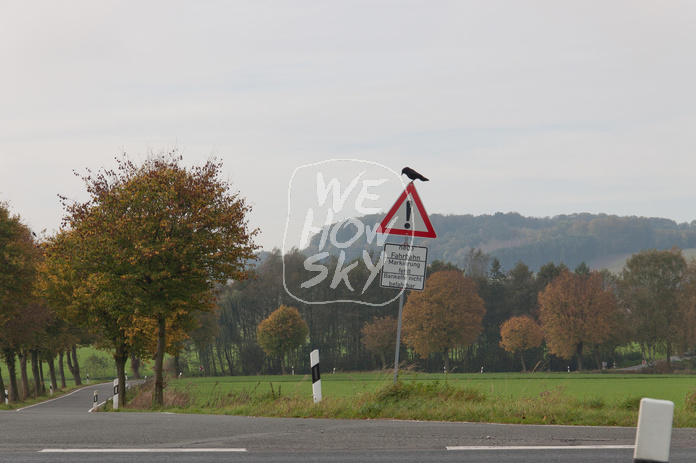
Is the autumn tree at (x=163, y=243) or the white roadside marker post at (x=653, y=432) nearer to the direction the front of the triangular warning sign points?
the white roadside marker post

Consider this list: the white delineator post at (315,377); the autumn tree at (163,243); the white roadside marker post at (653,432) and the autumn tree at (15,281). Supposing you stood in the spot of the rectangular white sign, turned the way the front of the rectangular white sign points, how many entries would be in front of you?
1

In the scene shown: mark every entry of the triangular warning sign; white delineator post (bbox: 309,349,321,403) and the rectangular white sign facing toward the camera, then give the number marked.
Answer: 3

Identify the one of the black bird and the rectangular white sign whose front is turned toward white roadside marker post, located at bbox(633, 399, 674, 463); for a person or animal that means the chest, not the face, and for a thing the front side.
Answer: the rectangular white sign

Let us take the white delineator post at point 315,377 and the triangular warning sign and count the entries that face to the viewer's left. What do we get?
0

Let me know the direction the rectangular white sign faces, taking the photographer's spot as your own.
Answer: facing the viewer

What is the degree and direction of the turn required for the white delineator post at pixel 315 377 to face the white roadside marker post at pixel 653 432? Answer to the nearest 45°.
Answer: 0° — it already faces it

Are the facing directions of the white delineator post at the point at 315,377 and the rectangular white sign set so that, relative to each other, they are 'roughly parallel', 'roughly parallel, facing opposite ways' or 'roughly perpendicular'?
roughly parallel

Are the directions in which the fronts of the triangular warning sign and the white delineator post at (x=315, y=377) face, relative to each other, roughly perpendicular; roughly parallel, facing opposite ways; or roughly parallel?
roughly parallel

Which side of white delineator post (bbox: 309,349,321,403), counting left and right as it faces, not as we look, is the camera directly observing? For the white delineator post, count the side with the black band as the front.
front

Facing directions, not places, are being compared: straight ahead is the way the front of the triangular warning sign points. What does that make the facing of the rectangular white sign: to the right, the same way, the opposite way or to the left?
the same way

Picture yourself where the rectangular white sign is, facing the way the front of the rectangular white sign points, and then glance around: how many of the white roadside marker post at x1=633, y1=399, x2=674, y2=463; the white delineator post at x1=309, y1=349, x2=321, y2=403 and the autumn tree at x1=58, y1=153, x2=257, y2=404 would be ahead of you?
1

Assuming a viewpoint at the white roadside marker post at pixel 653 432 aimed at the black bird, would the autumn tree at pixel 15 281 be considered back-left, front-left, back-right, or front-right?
front-left

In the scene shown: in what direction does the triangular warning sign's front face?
toward the camera

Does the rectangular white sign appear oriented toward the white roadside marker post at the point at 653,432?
yes

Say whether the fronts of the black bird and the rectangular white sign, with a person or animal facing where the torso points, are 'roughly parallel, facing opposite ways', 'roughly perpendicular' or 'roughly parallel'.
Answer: roughly perpendicular
